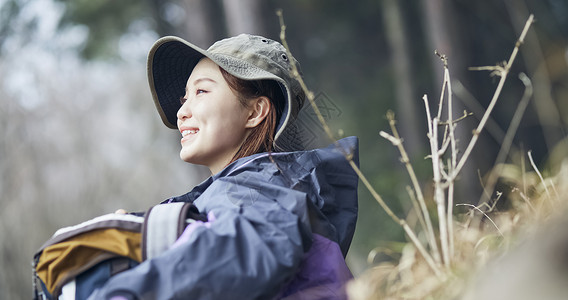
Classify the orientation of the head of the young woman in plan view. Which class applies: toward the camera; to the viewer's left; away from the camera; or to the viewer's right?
to the viewer's left

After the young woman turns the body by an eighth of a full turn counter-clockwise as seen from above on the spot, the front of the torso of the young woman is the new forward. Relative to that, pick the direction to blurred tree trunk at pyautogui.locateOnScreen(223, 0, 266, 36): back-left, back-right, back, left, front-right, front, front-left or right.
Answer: back-right

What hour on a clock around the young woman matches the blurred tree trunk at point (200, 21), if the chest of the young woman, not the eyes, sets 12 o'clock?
The blurred tree trunk is roughly at 3 o'clock from the young woman.

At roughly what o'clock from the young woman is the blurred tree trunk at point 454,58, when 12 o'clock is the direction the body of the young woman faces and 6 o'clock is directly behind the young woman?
The blurred tree trunk is roughly at 4 o'clock from the young woman.

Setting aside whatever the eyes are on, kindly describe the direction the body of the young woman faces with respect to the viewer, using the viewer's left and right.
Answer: facing to the left of the viewer
